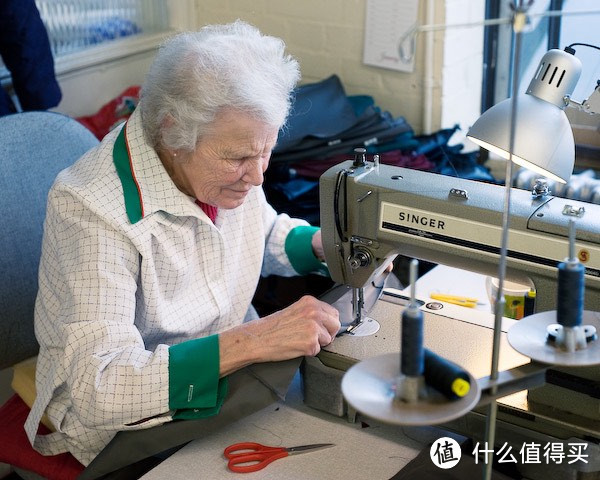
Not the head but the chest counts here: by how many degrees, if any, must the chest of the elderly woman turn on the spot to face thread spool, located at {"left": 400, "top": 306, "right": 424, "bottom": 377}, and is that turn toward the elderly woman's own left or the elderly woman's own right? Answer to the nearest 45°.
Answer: approximately 45° to the elderly woman's own right

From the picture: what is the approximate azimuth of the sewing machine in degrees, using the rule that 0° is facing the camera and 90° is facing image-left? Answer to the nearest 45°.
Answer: approximately 45°

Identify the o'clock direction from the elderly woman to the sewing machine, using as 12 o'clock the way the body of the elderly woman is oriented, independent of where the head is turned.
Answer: The sewing machine is roughly at 11 o'clock from the elderly woman.

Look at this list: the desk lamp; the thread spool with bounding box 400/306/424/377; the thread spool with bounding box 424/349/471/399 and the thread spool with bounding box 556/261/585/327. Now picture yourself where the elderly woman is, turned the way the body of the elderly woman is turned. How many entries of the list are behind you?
0

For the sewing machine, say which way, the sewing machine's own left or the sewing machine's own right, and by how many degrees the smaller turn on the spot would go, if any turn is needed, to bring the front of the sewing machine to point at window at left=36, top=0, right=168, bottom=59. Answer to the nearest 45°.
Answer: approximately 90° to the sewing machine's own right

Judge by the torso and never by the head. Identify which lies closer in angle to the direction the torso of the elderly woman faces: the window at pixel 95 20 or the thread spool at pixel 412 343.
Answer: the thread spool

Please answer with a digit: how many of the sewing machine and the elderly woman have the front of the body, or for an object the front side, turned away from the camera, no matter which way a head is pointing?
0

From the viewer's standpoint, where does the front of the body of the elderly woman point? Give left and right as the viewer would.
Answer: facing the viewer and to the right of the viewer

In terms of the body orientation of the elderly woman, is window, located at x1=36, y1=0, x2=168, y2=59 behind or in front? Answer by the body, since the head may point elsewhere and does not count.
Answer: behind

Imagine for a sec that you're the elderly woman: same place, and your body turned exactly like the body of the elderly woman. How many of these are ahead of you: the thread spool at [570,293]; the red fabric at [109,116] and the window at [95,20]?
1

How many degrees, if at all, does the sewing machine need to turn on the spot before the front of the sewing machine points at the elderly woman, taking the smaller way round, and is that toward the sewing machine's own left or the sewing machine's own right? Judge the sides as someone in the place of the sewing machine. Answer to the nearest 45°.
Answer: approximately 45° to the sewing machine's own right
